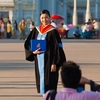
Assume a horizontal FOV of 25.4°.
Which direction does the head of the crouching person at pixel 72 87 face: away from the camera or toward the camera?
away from the camera

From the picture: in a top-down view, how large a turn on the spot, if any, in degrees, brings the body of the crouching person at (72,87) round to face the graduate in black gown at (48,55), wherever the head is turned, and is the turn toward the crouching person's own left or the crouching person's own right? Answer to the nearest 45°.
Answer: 0° — they already face them

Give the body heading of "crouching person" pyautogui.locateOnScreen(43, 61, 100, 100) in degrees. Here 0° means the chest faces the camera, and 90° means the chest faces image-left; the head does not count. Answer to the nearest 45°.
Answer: approximately 180°
